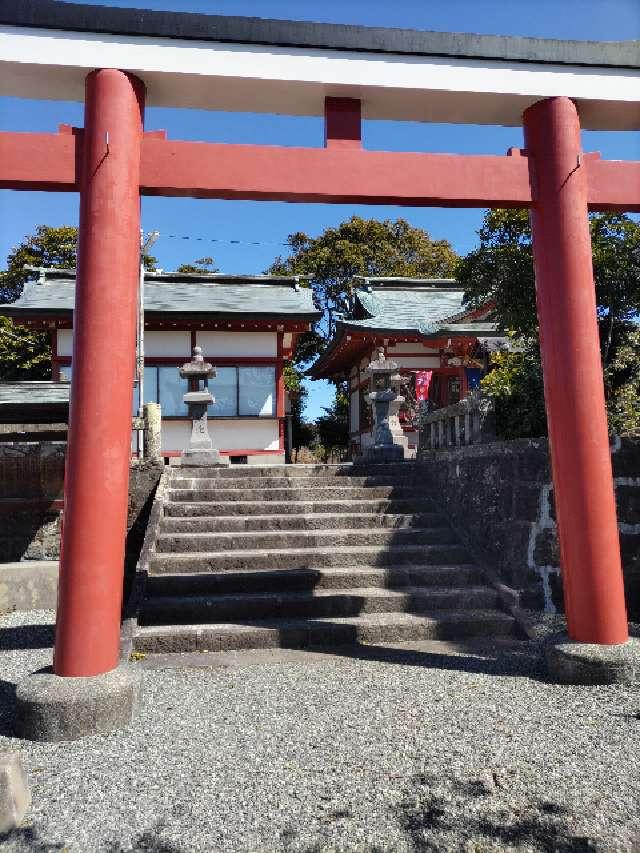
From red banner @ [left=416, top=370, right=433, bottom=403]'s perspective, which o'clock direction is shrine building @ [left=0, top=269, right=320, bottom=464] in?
The shrine building is roughly at 2 o'clock from the red banner.

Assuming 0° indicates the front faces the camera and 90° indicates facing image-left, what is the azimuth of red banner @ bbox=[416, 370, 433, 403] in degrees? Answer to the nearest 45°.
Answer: approximately 0°

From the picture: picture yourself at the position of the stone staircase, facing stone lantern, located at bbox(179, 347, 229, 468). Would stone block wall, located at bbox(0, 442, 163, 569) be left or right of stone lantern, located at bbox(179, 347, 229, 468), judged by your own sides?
left

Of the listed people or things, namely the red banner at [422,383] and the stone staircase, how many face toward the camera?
2

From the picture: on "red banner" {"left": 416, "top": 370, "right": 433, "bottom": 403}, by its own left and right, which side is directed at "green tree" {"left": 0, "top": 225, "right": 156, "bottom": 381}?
right

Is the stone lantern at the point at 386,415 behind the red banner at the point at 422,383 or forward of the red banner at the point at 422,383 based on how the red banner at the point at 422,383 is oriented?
forward

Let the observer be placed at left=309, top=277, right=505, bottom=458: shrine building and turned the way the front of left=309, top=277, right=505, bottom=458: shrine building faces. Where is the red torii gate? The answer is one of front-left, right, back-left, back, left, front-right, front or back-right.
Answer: front-right

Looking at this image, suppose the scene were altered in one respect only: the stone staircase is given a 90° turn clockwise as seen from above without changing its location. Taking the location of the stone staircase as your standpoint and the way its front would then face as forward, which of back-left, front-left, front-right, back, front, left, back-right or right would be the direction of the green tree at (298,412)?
right

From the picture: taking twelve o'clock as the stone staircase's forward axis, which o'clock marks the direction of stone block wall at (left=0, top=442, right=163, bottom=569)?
The stone block wall is roughly at 4 o'clock from the stone staircase.

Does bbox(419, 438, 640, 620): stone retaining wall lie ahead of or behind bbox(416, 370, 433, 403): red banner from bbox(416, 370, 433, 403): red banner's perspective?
ahead
